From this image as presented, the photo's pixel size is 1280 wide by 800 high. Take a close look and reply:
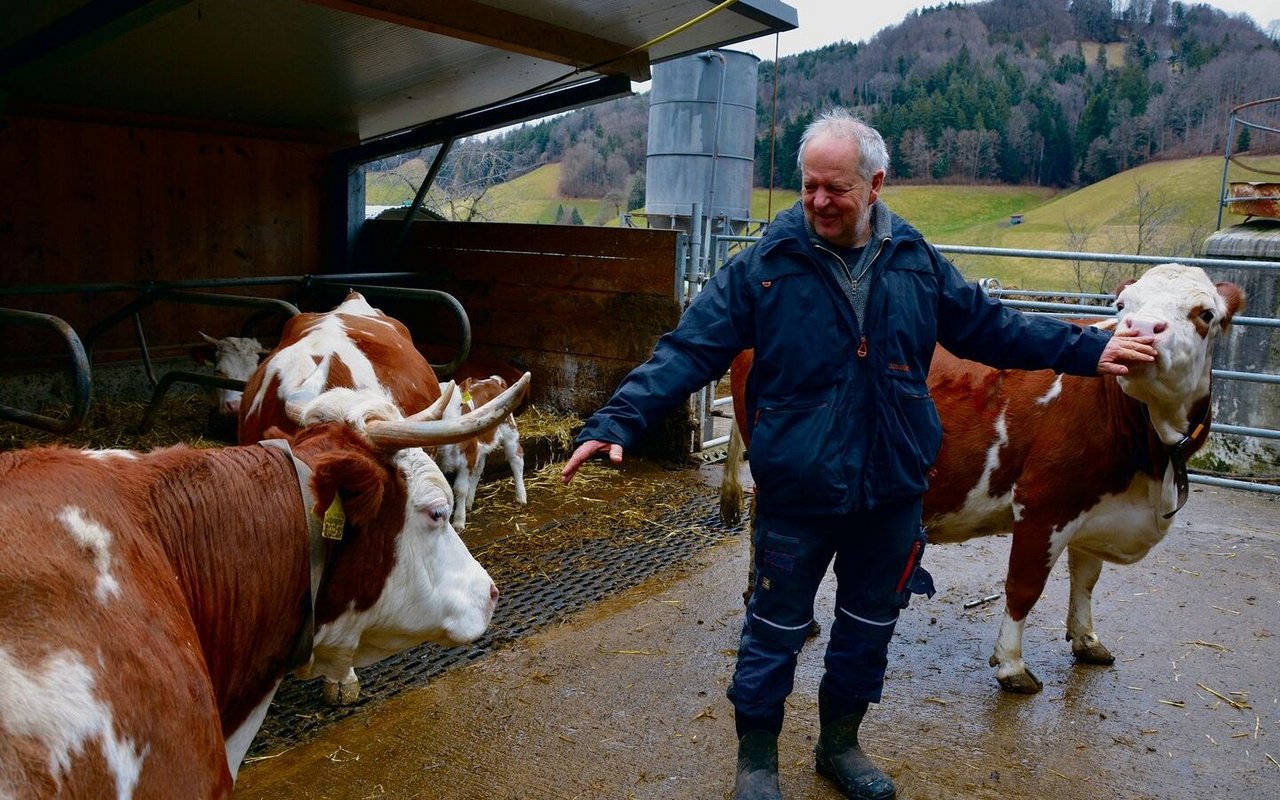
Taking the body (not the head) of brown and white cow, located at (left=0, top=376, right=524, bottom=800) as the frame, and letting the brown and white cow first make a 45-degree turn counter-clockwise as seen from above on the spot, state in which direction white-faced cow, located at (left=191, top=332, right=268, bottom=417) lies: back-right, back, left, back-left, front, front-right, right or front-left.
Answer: front-left

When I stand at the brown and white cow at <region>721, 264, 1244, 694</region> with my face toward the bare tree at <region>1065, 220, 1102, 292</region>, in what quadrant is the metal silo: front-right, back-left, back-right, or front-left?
front-left

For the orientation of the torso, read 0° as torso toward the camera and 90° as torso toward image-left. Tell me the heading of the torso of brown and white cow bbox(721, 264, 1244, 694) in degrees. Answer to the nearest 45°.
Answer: approximately 315°

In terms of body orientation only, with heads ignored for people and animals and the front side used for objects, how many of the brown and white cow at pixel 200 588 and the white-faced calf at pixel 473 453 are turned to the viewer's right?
1

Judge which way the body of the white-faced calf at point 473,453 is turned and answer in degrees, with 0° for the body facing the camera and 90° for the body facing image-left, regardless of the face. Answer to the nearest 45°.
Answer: approximately 45°

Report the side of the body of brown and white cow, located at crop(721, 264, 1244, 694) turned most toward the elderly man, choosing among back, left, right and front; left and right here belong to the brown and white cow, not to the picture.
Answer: right

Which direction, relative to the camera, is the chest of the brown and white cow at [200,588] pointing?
to the viewer's right

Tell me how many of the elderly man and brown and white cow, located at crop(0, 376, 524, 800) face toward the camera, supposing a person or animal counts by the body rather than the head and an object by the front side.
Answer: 1

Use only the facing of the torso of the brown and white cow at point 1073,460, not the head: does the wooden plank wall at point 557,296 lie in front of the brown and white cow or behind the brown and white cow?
behind

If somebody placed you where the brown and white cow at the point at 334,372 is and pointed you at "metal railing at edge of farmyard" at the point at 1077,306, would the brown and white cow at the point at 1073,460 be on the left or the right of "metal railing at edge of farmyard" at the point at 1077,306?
right

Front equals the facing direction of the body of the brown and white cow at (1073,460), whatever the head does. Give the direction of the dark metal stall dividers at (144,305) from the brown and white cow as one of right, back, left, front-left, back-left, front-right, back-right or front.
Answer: back-right

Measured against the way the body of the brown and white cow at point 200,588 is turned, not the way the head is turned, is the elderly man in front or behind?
in front

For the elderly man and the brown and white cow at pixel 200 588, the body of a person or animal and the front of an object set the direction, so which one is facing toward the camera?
the elderly man

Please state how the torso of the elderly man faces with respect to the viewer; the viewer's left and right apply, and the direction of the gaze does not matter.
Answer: facing the viewer

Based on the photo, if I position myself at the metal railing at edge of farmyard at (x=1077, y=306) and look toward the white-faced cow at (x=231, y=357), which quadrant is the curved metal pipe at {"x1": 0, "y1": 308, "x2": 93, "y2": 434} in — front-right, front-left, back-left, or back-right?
front-left

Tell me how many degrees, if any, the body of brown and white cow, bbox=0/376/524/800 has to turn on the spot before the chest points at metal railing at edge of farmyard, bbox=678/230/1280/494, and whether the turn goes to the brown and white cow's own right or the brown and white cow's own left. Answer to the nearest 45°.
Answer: approximately 45° to the brown and white cow's own left
